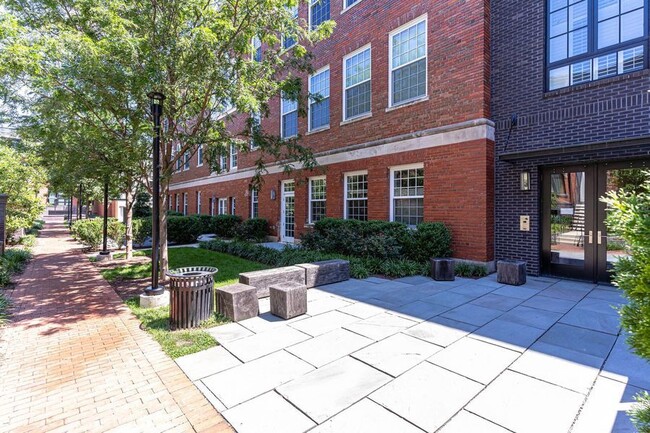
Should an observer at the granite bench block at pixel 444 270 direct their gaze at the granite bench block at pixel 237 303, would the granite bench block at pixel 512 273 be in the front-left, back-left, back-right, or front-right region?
back-left

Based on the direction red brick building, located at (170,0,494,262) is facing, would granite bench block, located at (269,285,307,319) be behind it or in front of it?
in front

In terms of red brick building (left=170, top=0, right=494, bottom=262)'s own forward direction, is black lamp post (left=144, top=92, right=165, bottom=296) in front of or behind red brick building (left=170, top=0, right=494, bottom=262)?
in front

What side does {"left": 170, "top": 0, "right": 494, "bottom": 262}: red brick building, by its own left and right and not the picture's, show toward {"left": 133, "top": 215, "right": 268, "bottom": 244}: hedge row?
right

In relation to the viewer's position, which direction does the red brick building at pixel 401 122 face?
facing the viewer and to the left of the viewer

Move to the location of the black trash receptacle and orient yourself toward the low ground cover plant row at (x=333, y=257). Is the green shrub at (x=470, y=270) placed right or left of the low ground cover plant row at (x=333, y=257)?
right

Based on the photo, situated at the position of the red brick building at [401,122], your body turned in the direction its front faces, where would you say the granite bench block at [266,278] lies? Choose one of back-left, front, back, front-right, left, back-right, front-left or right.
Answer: front

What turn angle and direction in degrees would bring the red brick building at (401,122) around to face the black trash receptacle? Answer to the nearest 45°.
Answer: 0° — it already faces it

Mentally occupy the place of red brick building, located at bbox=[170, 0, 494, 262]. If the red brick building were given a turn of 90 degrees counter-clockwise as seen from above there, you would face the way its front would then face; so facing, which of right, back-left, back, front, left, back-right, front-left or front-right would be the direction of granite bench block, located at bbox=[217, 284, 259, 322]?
right

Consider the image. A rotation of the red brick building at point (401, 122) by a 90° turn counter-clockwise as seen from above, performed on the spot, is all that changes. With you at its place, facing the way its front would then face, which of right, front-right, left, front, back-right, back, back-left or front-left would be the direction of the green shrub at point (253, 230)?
back

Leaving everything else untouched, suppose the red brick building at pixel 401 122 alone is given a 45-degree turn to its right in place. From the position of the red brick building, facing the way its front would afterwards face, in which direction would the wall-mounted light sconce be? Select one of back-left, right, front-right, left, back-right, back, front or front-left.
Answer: back-left

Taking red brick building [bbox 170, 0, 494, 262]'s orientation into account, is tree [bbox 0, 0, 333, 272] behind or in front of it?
in front

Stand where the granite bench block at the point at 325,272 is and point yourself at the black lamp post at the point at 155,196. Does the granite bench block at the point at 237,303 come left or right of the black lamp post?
left

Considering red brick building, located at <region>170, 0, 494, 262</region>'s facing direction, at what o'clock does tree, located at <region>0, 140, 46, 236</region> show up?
The tree is roughly at 2 o'clock from the red brick building.
